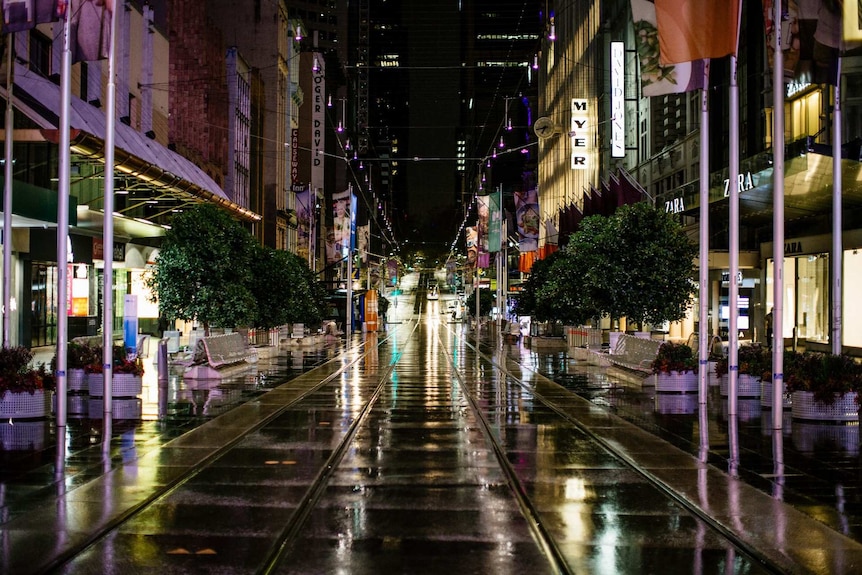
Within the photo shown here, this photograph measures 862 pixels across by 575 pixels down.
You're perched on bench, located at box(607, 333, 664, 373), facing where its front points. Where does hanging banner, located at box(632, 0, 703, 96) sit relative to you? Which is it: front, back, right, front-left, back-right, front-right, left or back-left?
front-left

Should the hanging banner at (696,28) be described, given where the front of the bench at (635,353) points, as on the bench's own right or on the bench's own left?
on the bench's own left

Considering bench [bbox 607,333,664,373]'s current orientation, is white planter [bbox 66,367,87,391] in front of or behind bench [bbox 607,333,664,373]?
in front

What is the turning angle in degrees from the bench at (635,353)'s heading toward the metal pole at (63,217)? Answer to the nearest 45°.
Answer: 0° — it already faces it

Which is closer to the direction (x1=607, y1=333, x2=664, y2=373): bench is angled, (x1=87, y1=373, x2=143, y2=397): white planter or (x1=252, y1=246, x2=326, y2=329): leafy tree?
the white planter

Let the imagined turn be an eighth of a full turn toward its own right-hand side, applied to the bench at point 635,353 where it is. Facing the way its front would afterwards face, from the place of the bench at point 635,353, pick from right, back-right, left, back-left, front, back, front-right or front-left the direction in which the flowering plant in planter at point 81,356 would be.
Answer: front-left

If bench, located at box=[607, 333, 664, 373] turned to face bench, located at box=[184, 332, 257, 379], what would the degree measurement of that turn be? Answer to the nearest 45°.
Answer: approximately 45° to its right

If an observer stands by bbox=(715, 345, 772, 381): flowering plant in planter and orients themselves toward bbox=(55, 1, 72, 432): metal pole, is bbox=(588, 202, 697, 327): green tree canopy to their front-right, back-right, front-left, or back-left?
back-right

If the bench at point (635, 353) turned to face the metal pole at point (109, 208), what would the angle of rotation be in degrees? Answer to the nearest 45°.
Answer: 0° — it already faces it

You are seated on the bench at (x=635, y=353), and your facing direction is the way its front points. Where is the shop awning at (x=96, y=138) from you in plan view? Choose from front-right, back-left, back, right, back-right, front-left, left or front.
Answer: front-right

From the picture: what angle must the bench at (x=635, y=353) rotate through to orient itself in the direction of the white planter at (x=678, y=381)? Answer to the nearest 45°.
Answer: approximately 45° to its left

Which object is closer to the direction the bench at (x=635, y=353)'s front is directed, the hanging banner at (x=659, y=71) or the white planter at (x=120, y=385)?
the white planter

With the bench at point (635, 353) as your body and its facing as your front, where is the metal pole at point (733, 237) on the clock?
The metal pole is roughly at 10 o'clock from the bench.

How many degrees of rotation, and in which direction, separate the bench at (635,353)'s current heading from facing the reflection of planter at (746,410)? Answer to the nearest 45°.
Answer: approximately 45° to its left

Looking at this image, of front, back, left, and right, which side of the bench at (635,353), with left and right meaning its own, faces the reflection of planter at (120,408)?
front

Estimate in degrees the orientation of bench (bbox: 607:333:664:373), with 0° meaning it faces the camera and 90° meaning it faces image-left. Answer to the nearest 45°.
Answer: approximately 45°
